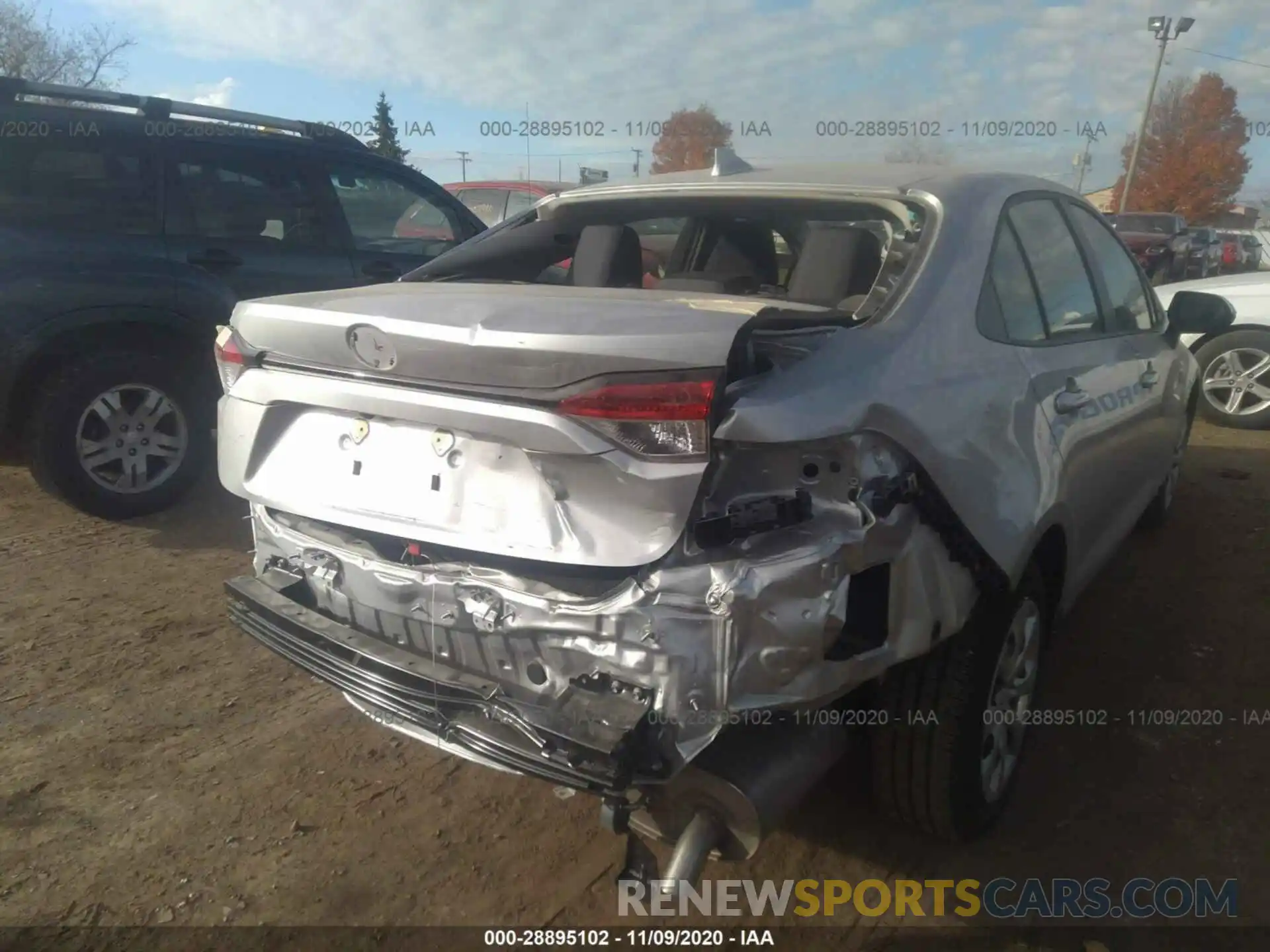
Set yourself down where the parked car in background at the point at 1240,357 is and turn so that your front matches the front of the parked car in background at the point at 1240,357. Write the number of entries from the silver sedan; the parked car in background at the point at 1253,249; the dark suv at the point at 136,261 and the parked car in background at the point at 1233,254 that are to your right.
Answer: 2

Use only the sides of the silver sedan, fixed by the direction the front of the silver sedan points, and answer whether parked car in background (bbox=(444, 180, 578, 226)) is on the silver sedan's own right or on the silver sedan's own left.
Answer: on the silver sedan's own left

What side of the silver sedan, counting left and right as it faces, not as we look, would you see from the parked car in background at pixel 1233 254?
front

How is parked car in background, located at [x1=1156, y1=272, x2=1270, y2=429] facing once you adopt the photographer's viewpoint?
facing to the left of the viewer

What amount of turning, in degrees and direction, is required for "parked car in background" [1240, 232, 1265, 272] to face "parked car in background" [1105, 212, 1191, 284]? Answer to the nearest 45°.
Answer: approximately 90° to its left

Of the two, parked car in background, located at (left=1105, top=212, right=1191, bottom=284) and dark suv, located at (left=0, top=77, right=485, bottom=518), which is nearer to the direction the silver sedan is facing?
the parked car in background

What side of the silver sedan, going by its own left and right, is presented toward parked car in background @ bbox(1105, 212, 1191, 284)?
front
